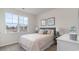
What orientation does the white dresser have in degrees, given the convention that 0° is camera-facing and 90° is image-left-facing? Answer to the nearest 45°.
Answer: approximately 45°

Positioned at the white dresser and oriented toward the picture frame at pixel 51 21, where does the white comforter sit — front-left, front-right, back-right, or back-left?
front-left
